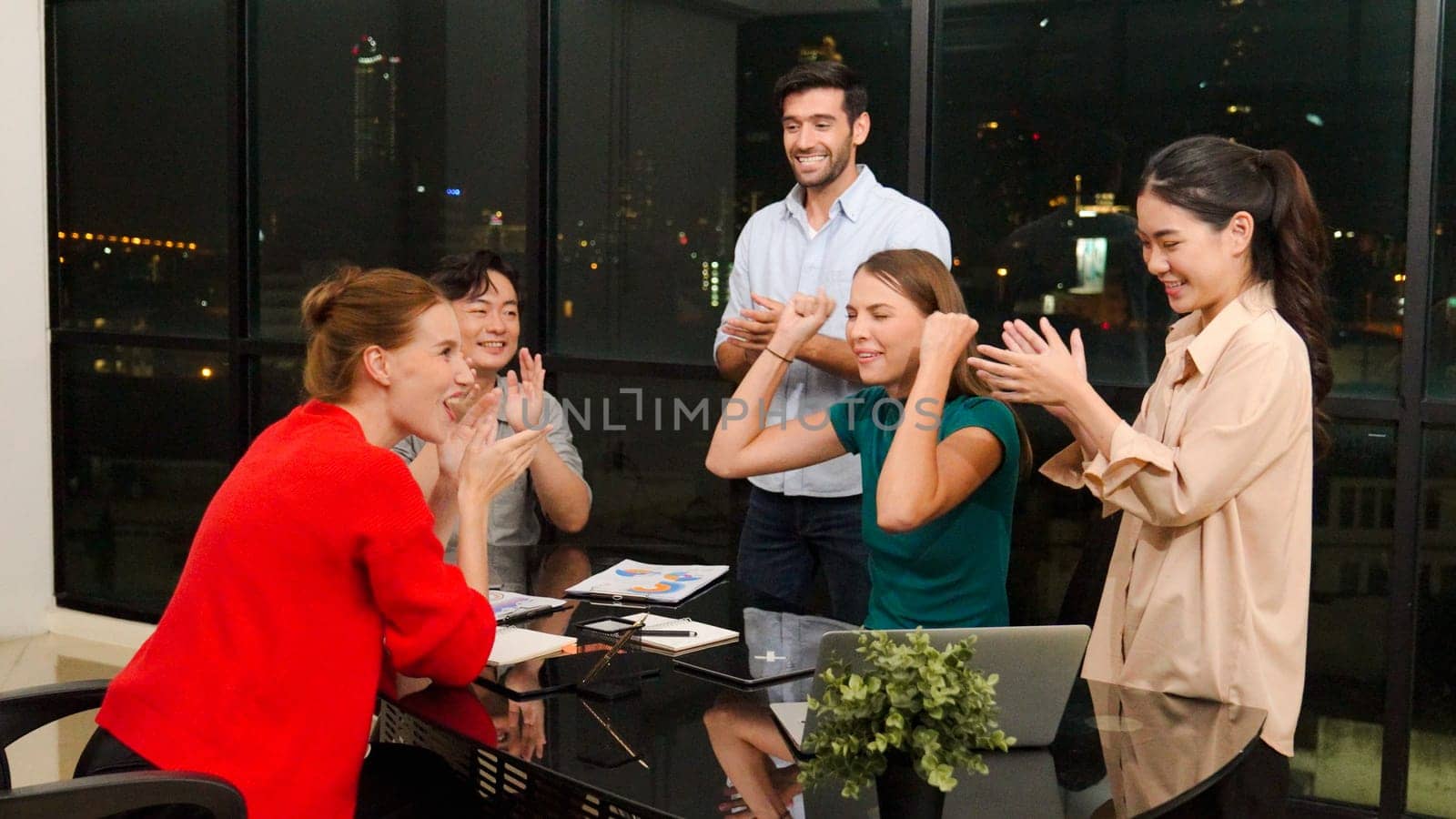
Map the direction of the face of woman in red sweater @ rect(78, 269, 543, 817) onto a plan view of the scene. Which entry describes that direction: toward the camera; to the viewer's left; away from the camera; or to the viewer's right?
to the viewer's right

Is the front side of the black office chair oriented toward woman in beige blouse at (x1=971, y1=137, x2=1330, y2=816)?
yes

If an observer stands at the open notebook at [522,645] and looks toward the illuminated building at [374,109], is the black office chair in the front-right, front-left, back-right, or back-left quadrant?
back-left

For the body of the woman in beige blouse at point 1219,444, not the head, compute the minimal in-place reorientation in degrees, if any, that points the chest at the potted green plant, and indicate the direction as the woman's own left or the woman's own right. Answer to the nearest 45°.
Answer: approximately 90° to the woman's own left

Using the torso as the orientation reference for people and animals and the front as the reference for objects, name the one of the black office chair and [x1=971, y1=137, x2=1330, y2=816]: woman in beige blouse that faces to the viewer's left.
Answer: the woman in beige blouse

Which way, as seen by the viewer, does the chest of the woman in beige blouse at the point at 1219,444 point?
to the viewer's left

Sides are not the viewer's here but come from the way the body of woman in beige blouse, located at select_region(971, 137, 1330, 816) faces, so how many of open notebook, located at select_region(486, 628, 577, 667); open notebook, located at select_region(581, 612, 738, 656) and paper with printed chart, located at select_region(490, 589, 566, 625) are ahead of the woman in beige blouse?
3

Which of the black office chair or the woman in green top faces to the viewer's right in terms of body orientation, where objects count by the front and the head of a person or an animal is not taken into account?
the black office chair

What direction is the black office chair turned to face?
to the viewer's right

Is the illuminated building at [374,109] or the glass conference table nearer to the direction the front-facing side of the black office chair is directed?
the glass conference table
